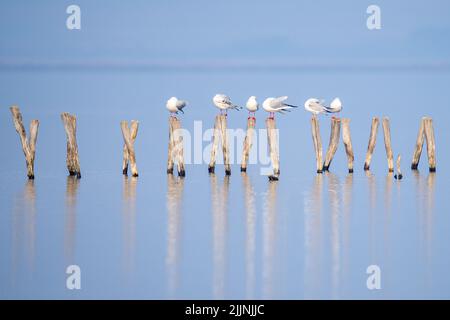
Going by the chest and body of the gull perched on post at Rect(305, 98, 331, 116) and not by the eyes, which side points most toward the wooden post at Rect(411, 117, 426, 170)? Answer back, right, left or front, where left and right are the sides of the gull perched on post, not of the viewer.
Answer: back

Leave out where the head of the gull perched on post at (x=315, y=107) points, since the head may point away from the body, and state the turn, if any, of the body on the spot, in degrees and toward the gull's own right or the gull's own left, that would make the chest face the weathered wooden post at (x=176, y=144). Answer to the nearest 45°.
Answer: approximately 45° to the gull's own left

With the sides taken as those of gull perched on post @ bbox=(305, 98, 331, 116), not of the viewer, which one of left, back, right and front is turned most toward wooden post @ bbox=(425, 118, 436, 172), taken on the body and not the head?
back

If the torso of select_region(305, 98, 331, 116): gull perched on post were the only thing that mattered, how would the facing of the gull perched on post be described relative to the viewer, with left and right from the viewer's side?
facing to the left of the viewer

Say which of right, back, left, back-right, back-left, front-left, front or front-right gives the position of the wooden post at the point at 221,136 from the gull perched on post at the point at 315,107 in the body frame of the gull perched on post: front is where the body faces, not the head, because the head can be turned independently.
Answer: front-left
